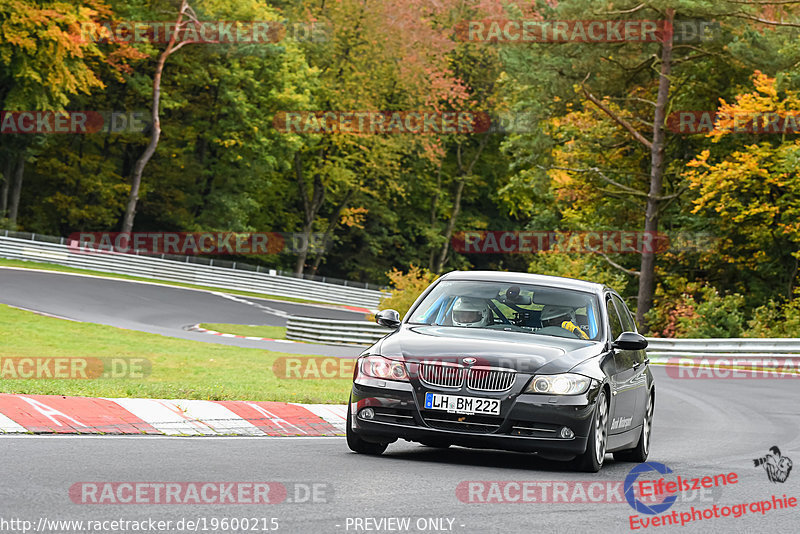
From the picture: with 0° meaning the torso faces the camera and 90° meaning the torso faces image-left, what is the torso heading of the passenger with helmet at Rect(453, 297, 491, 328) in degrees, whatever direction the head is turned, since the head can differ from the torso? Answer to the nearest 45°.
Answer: approximately 45°

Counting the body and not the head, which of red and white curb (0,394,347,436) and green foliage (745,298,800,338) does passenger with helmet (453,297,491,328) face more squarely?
the red and white curb

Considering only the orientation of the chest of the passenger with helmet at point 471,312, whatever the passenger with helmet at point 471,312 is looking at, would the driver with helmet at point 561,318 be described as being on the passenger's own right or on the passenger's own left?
on the passenger's own left

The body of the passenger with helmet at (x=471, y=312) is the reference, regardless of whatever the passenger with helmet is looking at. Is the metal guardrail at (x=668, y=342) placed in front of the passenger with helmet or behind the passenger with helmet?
behind

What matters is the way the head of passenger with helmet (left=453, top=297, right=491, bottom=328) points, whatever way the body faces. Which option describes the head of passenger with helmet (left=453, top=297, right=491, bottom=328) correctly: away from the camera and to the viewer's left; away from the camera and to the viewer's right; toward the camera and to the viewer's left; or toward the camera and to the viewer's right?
toward the camera and to the viewer's left

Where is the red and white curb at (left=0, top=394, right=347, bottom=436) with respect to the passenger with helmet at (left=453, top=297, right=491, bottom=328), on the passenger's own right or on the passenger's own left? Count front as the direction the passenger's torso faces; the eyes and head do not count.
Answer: on the passenger's own right
